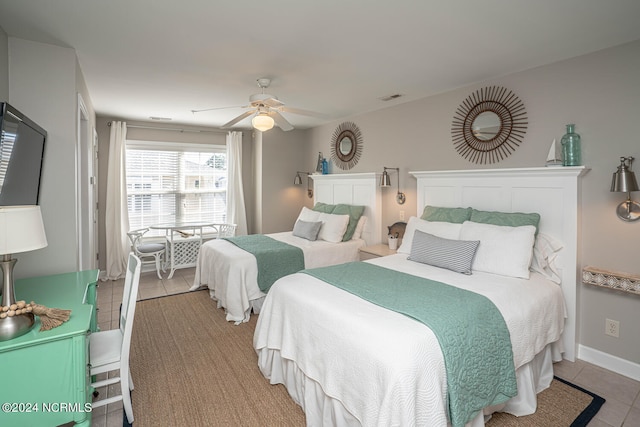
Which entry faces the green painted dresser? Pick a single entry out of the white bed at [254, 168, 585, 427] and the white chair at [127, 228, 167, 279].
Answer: the white bed

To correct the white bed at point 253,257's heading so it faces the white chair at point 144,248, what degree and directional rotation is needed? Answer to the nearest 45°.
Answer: approximately 90° to its right

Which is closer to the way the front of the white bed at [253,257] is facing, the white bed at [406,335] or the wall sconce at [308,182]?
the white bed

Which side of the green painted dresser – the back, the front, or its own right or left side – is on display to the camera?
right

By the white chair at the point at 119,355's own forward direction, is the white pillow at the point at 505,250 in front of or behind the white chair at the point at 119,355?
behind

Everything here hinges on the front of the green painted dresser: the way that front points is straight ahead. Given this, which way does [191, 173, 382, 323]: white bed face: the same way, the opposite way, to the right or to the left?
the opposite way

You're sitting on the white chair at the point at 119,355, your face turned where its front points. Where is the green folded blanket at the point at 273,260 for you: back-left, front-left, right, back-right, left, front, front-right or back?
back-right

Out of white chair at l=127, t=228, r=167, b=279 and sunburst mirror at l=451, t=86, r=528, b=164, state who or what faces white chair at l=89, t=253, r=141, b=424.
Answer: the sunburst mirror

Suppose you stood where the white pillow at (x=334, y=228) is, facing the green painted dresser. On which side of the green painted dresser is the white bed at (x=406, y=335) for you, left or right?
left

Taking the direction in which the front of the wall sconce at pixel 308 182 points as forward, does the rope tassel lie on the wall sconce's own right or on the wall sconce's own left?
on the wall sconce's own left

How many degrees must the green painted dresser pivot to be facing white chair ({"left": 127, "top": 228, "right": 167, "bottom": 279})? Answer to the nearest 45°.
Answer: approximately 90° to its left

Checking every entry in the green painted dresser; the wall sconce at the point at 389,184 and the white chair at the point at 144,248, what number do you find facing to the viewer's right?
2
